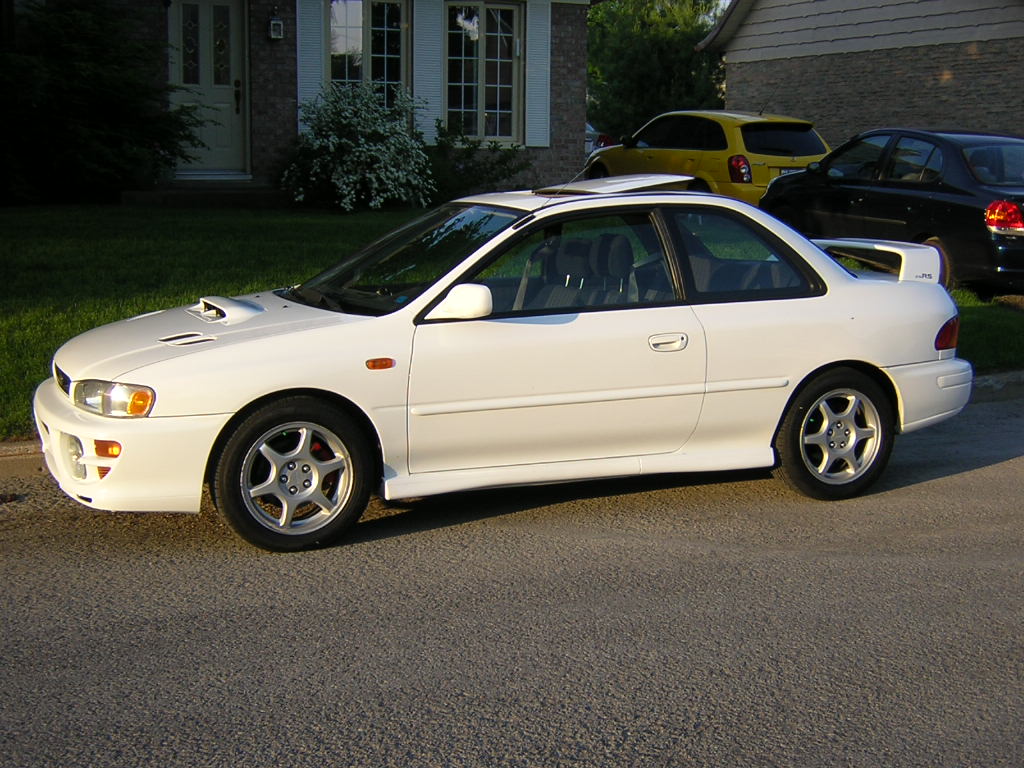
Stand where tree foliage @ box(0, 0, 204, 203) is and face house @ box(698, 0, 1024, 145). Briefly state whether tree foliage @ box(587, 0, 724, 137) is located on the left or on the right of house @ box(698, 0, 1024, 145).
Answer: left

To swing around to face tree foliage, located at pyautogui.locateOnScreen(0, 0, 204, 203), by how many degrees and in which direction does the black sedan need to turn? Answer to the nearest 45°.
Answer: approximately 45° to its left

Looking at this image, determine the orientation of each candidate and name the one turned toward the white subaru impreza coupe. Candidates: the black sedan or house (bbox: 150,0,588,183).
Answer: the house

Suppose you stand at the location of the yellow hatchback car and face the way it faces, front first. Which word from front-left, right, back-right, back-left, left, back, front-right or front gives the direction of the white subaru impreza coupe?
back-left

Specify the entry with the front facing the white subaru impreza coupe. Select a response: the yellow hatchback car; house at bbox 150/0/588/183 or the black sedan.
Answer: the house

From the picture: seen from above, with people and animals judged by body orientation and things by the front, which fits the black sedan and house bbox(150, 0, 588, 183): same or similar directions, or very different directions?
very different directions

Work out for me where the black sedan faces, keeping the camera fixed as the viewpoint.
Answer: facing away from the viewer and to the left of the viewer

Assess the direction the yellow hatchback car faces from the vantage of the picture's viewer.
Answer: facing away from the viewer and to the left of the viewer

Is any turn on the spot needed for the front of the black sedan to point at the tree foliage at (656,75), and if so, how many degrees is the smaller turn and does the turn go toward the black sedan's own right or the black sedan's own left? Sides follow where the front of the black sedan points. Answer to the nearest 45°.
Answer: approximately 45° to the black sedan's own right

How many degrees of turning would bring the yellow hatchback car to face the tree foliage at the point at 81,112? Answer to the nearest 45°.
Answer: approximately 45° to its left

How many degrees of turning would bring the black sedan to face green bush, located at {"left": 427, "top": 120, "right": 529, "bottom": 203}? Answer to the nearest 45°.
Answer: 0° — it already faces it

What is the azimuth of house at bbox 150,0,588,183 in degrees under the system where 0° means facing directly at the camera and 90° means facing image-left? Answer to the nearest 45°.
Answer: approximately 0°
